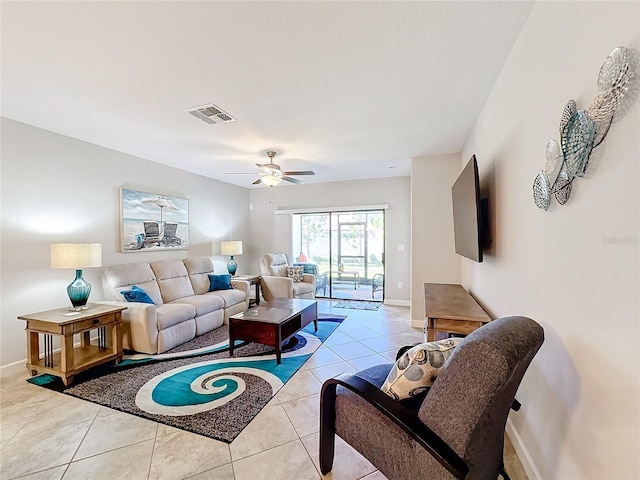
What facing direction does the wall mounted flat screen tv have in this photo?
to the viewer's left

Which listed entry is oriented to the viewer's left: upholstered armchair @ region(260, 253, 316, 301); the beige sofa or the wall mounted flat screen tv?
the wall mounted flat screen tv

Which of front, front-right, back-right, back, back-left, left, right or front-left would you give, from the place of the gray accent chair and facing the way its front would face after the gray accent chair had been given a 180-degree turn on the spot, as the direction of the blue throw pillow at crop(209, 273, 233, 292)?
back

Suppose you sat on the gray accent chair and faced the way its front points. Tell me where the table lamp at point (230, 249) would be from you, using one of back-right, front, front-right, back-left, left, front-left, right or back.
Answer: front

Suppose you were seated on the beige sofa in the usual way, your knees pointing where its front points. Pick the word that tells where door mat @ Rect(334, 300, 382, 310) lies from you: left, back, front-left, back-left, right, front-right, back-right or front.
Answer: front-left

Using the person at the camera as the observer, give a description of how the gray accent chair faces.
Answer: facing away from the viewer and to the left of the viewer

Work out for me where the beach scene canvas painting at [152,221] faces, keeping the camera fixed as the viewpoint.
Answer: facing the viewer and to the right of the viewer

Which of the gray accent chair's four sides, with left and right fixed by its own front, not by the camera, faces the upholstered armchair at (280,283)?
front

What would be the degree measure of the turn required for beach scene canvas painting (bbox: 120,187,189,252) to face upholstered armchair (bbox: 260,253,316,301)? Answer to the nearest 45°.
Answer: approximately 45° to its left

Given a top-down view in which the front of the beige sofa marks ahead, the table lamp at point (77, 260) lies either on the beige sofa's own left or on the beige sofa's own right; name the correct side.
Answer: on the beige sofa's own right

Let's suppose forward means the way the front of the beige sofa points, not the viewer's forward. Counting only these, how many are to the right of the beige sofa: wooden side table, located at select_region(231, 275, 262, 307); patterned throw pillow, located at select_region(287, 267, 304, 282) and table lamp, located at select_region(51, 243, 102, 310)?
1

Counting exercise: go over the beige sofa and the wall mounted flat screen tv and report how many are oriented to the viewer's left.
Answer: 1

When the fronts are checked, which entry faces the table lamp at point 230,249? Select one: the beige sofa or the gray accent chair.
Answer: the gray accent chair

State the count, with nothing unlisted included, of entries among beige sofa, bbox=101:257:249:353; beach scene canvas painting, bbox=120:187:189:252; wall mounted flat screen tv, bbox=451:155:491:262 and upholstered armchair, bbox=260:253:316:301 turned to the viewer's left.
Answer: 1

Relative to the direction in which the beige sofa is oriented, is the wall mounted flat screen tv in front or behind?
in front

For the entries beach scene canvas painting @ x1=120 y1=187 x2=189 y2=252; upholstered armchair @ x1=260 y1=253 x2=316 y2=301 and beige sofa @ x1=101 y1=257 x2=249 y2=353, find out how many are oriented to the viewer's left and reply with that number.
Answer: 0

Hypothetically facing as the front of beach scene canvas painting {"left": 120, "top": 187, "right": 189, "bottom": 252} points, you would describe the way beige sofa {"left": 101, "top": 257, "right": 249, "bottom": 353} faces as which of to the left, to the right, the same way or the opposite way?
the same way
